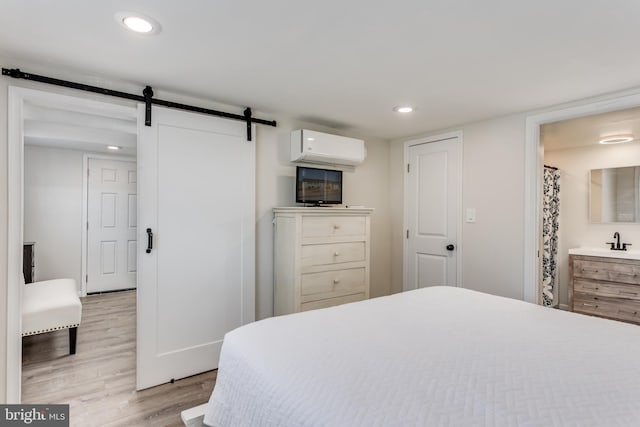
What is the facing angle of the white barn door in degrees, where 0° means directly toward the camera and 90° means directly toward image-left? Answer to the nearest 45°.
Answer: approximately 315°

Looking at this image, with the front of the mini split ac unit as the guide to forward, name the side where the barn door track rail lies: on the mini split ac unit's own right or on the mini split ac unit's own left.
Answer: on the mini split ac unit's own right

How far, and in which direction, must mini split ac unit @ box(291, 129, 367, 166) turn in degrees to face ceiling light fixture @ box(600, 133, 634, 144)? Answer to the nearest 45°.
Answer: approximately 45° to its left

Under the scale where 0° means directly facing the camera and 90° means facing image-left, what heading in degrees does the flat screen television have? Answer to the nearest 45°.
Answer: approximately 315°
